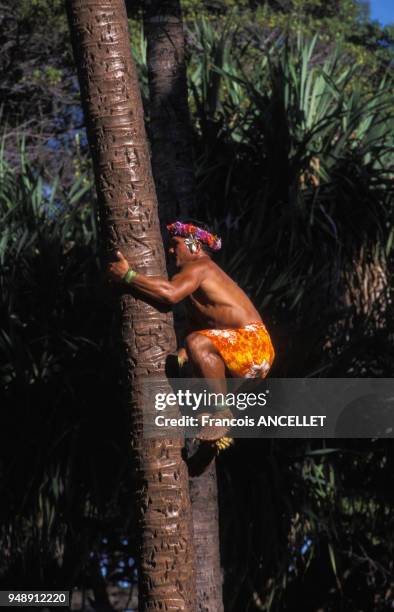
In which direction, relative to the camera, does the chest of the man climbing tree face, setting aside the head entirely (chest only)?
to the viewer's left
